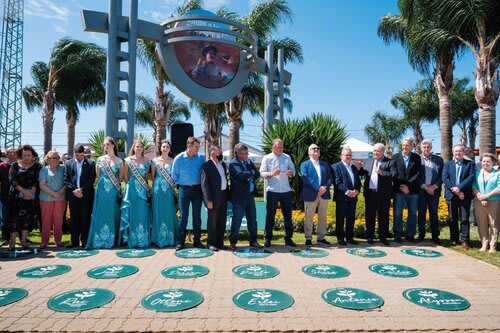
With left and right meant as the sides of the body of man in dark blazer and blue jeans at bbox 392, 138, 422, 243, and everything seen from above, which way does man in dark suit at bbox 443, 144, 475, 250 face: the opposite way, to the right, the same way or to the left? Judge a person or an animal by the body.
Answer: the same way

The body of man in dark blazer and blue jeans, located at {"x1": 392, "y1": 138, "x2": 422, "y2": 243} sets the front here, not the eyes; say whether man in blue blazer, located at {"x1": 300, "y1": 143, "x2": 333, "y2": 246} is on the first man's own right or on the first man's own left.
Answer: on the first man's own right

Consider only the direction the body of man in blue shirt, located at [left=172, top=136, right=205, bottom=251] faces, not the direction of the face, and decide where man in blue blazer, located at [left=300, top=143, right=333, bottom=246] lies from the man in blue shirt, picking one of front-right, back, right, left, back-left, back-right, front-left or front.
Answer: left

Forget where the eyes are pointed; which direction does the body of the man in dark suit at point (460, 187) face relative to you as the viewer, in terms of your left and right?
facing the viewer

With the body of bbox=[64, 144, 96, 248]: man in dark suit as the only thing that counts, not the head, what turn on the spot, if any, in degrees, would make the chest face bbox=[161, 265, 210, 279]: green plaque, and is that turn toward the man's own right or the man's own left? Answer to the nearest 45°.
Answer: approximately 45° to the man's own left

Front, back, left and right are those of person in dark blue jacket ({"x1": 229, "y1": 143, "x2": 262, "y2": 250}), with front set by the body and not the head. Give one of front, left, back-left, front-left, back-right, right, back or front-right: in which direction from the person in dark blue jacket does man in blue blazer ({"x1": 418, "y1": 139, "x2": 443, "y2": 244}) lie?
front-left

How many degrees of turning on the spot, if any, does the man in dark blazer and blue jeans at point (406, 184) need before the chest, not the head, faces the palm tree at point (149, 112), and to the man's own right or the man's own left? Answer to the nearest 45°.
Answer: approximately 135° to the man's own right

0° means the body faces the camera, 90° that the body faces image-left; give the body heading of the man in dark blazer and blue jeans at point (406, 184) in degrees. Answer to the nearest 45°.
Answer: approximately 0°

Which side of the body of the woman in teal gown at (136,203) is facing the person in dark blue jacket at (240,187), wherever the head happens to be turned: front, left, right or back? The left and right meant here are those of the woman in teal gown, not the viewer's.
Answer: left

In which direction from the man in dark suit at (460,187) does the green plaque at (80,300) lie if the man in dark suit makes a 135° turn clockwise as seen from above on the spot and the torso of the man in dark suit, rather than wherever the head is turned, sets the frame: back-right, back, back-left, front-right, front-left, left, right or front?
left

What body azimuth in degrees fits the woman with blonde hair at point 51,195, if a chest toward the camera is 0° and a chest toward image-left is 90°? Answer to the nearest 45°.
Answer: approximately 0°

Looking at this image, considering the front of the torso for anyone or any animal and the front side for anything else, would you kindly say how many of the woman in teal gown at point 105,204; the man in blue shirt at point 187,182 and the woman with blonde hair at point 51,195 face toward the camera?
3

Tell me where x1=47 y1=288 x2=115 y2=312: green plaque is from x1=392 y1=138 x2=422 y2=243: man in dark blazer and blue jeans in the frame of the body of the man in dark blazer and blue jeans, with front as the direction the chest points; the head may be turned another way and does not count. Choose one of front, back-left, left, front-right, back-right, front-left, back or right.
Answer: front-right

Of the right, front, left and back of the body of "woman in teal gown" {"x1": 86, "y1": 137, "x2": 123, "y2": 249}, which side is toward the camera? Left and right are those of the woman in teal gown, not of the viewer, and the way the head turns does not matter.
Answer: front

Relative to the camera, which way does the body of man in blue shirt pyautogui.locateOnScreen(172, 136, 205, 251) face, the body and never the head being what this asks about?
toward the camera

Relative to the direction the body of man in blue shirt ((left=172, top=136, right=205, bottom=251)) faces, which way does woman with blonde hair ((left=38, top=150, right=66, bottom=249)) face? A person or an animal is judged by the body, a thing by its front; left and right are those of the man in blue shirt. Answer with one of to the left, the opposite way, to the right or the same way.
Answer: the same way

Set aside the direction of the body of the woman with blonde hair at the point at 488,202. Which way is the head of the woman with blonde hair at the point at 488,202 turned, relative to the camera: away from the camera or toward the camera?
toward the camera
